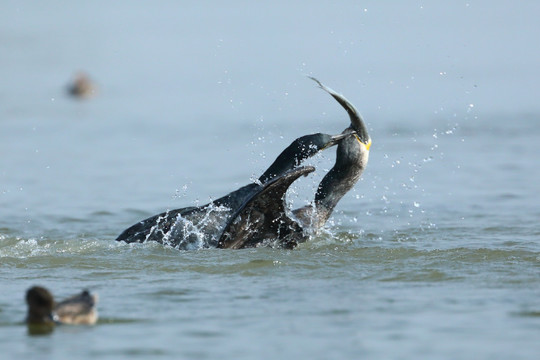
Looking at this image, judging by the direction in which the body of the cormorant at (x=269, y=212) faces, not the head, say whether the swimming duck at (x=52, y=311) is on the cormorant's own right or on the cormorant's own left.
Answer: on the cormorant's own right

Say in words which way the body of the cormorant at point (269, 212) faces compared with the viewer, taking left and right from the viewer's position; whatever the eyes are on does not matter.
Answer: facing to the right of the viewer
